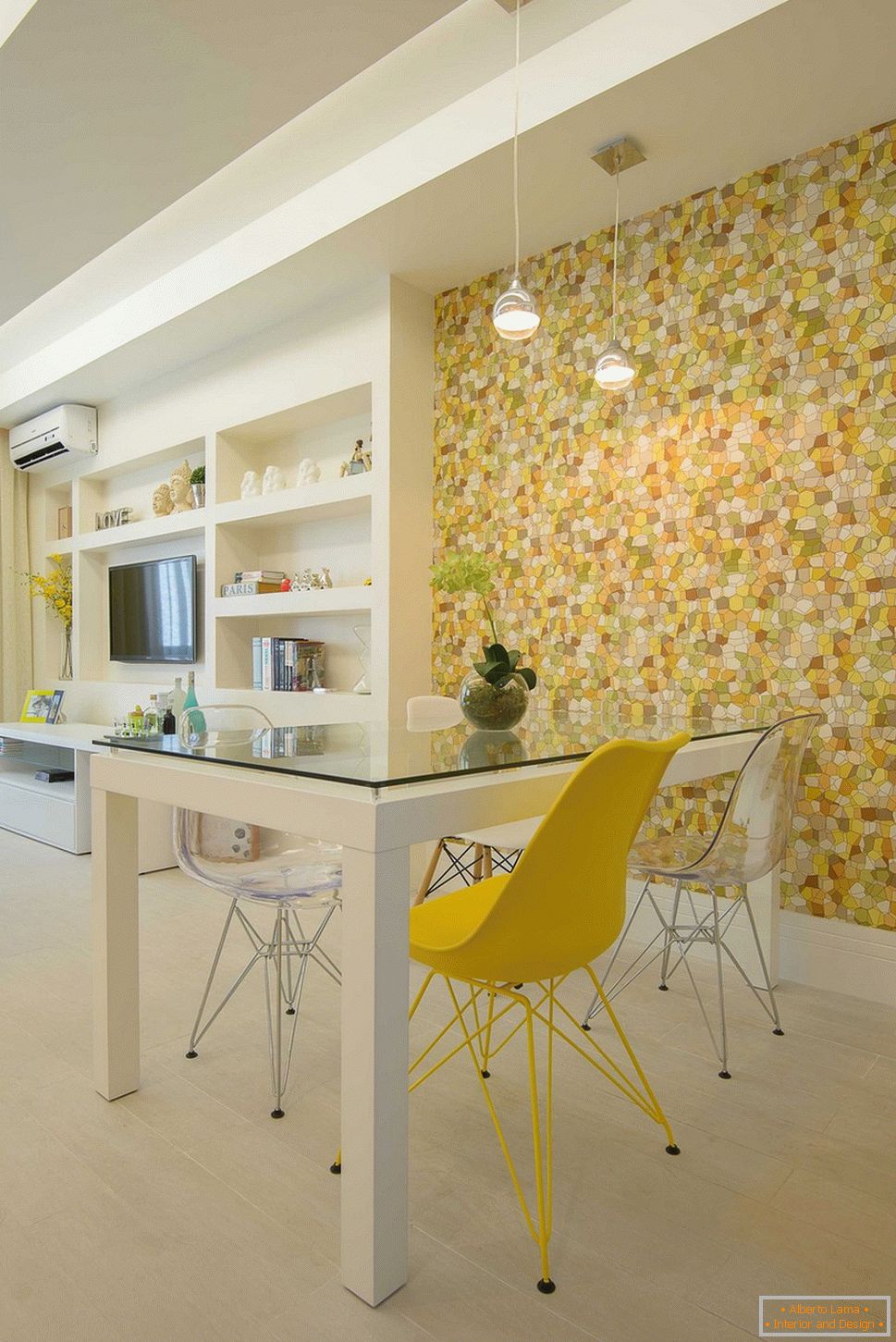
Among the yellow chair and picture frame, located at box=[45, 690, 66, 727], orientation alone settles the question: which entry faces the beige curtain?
the yellow chair

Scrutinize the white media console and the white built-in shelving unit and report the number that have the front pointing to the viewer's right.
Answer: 0

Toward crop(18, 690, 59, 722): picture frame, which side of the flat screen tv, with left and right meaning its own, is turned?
right

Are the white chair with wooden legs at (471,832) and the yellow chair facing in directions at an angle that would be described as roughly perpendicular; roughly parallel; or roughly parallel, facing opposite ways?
roughly parallel, facing opposite ways

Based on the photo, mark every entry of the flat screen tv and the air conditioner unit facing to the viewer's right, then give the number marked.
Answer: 0

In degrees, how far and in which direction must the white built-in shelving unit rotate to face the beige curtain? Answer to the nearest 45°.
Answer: approximately 90° to its right

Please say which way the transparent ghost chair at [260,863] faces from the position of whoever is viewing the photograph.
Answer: facing the viewer and to the right of the viewer

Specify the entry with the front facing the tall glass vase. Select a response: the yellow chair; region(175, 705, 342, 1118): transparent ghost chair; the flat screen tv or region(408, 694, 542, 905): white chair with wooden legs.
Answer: the yellow chair

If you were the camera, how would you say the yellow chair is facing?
facing away from the viewer and to the left of the viewer

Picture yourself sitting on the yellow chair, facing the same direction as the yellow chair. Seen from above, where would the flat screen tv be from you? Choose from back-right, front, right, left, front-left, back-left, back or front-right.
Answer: front

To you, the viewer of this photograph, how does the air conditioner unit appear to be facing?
facing the viewer and to the left of the viewer

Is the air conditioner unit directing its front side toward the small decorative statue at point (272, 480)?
no

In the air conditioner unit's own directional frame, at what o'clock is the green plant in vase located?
The green plant in vase is roughly at 10 o'clock from the air conditioner unit.

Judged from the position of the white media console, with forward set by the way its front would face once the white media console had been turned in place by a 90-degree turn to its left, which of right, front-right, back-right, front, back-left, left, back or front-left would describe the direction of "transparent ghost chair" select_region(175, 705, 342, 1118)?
front-right

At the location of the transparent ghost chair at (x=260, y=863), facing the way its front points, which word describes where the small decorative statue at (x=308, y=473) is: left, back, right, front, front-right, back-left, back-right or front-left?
back-left

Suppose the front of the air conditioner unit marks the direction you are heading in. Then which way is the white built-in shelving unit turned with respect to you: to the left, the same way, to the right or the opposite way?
the same way

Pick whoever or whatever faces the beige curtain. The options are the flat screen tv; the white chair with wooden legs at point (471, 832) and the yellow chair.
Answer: the yellow chair
